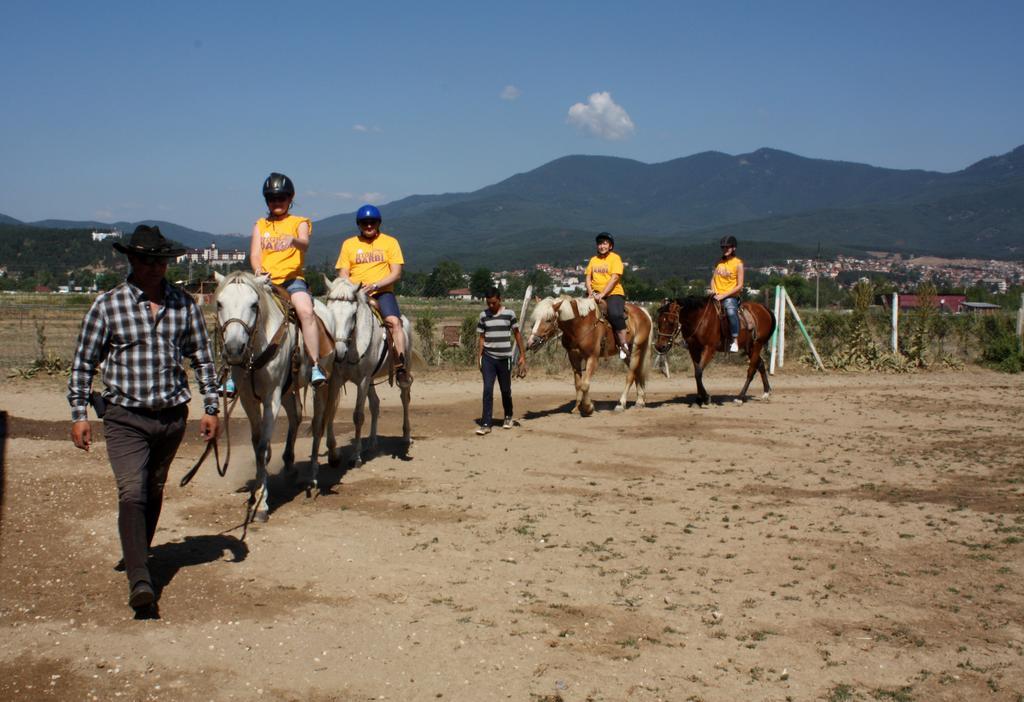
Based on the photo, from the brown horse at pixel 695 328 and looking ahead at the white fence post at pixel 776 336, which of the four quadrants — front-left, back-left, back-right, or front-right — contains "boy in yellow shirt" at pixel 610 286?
back-left

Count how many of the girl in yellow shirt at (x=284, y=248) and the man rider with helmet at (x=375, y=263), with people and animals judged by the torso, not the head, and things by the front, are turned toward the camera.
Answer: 2

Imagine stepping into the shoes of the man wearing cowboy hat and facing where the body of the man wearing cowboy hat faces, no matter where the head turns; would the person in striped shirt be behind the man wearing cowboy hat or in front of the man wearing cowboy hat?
behind

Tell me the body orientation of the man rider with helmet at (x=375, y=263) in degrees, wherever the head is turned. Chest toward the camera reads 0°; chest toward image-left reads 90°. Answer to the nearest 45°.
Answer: approximately 0°

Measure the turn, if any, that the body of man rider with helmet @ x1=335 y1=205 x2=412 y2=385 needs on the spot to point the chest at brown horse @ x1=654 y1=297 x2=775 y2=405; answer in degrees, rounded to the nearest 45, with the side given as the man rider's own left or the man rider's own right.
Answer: approximately 135° to the man rider's own left

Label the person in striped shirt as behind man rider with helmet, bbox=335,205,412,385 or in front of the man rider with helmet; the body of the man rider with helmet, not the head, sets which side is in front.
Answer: behind

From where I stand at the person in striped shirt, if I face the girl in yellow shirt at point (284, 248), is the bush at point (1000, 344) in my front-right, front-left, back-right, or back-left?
back-left

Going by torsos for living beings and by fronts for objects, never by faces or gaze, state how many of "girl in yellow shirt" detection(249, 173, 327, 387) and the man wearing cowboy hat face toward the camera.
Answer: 2

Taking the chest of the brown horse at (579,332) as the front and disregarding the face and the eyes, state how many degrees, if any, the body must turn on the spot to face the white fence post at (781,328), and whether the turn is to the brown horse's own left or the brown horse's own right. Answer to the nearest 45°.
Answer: approximately 180°

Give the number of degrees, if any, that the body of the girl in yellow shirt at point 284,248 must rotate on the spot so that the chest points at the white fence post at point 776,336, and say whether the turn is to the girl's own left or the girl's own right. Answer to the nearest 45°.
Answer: approximately 135° to the girl's own left

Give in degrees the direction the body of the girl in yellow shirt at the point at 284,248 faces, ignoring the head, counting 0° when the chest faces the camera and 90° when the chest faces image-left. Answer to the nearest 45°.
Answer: approximately 0°
